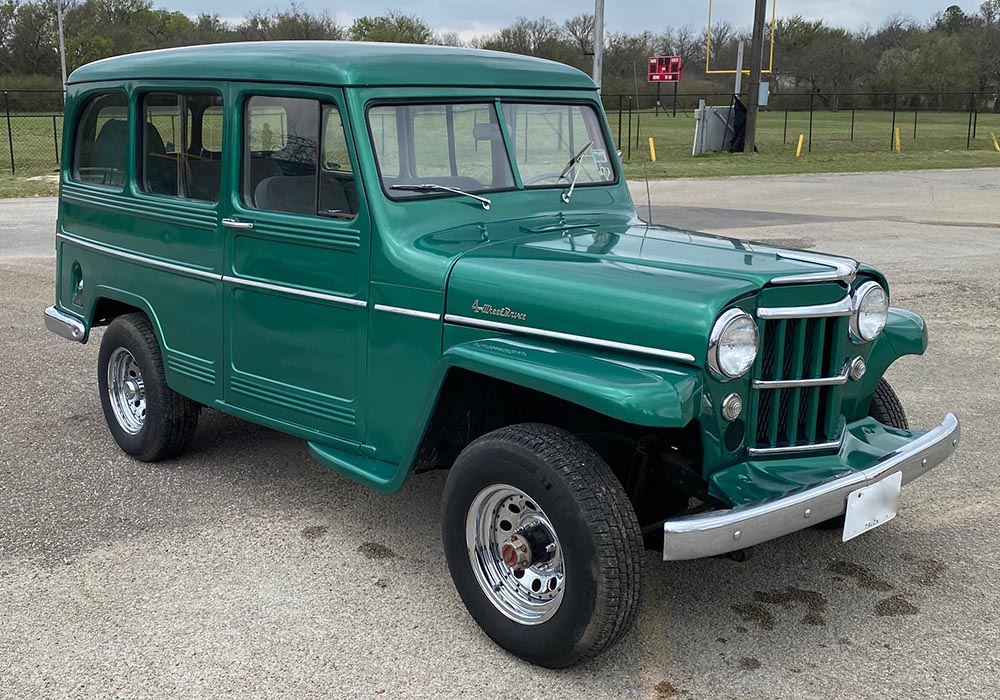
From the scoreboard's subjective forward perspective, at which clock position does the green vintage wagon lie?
The green vintage wagon is roughly at 12 o'clock from the scoreboard.

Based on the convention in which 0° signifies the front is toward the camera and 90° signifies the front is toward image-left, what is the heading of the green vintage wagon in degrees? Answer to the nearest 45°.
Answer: approximately 315°

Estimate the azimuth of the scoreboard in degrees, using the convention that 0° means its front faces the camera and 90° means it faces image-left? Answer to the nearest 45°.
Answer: approximately 0°

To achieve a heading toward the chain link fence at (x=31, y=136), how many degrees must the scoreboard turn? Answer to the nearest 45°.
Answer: approximately 45° to its right

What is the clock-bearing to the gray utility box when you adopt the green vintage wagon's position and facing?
The gray utility box is roughly at 8 o'clock from the green vintage wagon.

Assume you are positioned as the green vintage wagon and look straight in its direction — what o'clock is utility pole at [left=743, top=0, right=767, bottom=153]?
The utility pole is roughly at 8 o'clock from the green vintage wagon.

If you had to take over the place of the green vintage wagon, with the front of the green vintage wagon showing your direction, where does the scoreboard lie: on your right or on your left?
on your left

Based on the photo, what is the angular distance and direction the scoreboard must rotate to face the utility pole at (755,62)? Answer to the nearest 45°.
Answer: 0° — it already faces it

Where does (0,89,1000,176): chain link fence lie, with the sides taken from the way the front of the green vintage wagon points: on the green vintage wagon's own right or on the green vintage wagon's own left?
on the green vintage wagon's own left
